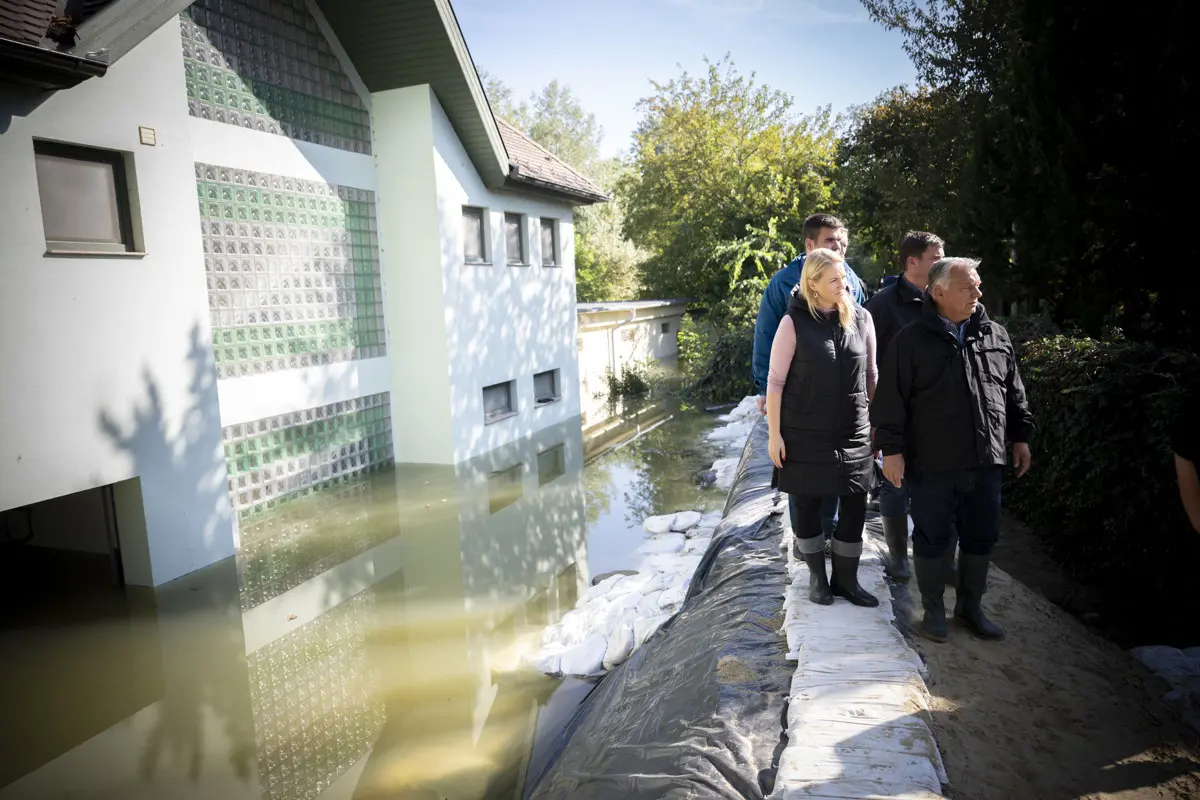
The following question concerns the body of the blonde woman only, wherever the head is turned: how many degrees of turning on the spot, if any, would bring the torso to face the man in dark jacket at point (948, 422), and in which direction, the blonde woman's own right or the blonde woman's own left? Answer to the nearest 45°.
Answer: approximately 45° to the blonde woman's own left

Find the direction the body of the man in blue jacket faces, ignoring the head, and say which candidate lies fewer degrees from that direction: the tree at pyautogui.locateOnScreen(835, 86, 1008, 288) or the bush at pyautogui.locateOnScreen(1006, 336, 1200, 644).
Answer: the bush

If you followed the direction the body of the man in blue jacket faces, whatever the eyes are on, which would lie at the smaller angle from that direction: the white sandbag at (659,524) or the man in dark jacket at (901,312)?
the man in dark jacket

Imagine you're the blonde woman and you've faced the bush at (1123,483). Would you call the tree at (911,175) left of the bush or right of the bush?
left

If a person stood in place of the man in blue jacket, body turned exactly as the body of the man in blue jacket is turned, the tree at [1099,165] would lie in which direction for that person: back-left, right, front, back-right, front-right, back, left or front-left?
left

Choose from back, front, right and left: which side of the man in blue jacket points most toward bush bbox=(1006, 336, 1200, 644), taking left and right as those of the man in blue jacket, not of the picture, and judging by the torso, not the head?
left

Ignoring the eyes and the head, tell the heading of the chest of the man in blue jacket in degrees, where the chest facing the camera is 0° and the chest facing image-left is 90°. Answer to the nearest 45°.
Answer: approximately 315°
